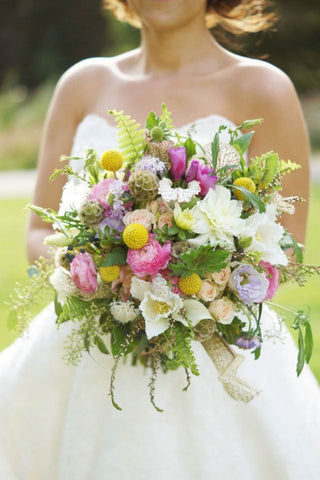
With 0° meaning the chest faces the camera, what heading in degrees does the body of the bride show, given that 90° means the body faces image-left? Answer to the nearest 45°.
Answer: approximately 0°
